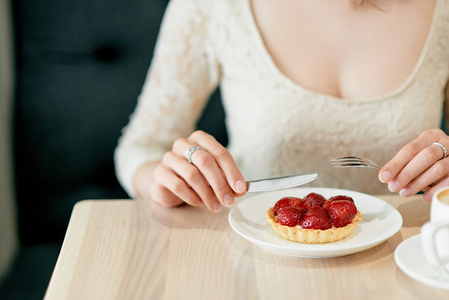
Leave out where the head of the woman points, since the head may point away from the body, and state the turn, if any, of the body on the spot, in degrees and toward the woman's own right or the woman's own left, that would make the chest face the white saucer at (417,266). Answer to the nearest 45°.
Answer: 0° — they already face it

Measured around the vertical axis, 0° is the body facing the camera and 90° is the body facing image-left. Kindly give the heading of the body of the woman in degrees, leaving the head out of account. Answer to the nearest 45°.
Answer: approximately 0°
